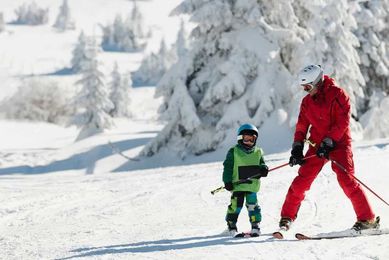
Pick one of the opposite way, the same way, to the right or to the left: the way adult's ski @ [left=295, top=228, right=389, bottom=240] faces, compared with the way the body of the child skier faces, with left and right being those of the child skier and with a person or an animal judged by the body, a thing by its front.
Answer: to the right

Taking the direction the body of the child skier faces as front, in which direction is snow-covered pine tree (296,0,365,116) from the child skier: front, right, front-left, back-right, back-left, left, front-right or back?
back

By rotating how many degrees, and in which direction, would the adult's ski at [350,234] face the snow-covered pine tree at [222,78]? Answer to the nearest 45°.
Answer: approximately 90° to its right

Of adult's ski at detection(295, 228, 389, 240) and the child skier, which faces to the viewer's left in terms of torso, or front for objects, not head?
the adult's ski

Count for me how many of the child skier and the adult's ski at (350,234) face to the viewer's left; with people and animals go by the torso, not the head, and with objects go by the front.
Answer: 1

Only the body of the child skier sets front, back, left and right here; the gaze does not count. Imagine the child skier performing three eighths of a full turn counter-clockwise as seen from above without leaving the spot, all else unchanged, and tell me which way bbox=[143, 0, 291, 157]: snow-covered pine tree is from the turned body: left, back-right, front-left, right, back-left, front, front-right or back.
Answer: front-left

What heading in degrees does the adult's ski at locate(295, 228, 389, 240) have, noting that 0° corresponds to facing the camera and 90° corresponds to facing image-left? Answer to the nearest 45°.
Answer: approximately 90°

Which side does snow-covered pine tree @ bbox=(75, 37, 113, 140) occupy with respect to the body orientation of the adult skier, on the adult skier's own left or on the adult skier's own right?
on the adult skier's own right

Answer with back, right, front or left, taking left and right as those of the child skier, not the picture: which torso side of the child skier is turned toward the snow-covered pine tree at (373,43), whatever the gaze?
back

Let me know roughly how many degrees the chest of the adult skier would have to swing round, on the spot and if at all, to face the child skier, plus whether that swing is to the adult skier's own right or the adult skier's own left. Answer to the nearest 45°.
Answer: approximately 45° to the adult skier's own right

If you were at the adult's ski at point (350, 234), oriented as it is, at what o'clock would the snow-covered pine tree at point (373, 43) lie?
The snow-covered pine tree is roughly at 3 o'clock from the adult's ski.

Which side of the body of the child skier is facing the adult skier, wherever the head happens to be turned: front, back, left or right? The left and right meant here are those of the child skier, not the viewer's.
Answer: left
